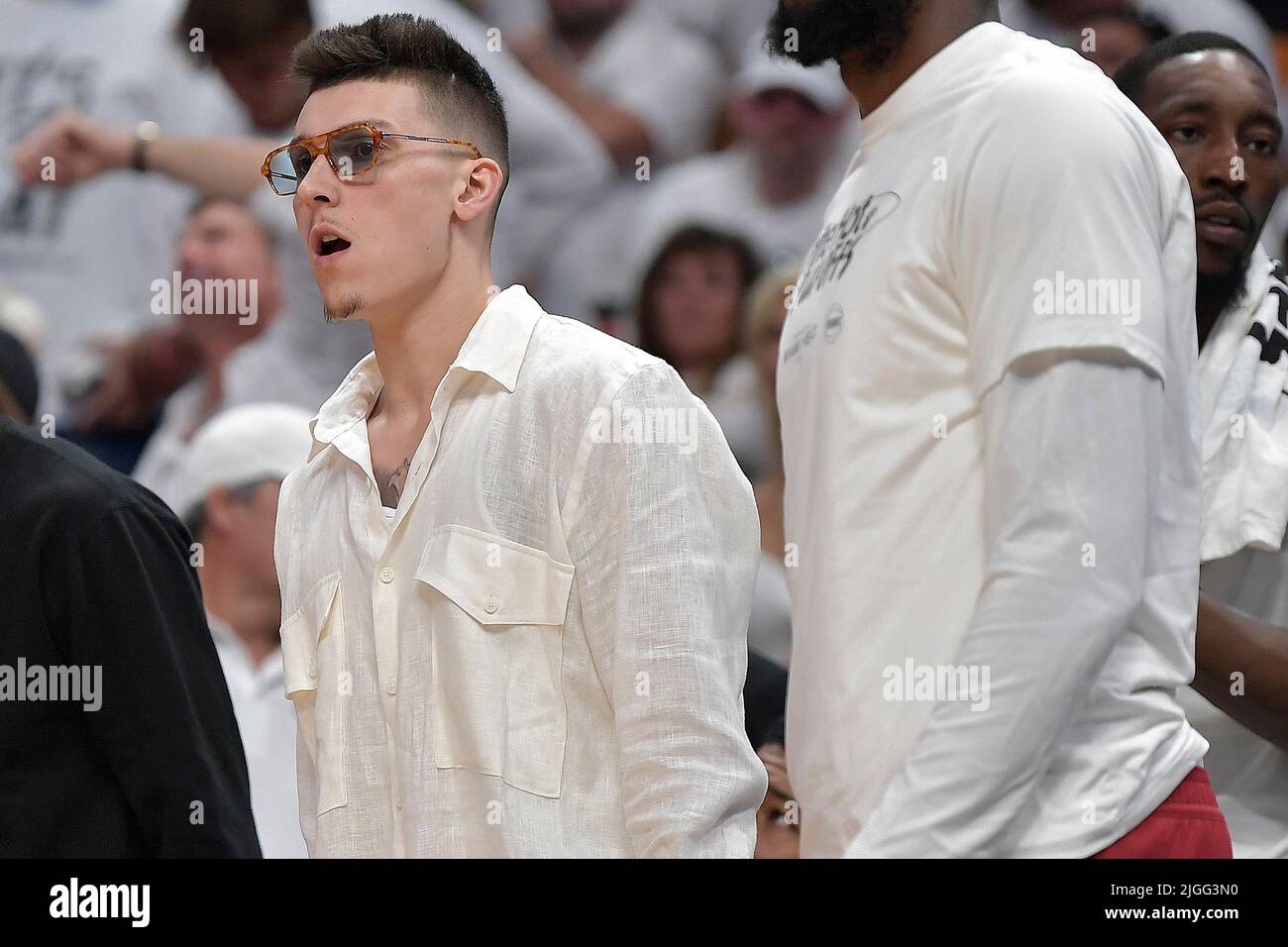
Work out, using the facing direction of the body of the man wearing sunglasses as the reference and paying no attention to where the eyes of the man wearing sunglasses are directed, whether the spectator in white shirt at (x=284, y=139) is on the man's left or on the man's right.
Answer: on the man's right

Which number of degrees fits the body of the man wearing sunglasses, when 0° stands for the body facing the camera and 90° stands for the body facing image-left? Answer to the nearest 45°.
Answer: approximately 45°

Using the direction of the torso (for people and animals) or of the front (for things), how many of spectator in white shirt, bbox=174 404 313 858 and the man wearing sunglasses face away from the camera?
0

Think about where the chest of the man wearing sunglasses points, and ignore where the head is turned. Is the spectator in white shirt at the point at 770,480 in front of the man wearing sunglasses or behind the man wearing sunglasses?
behind
